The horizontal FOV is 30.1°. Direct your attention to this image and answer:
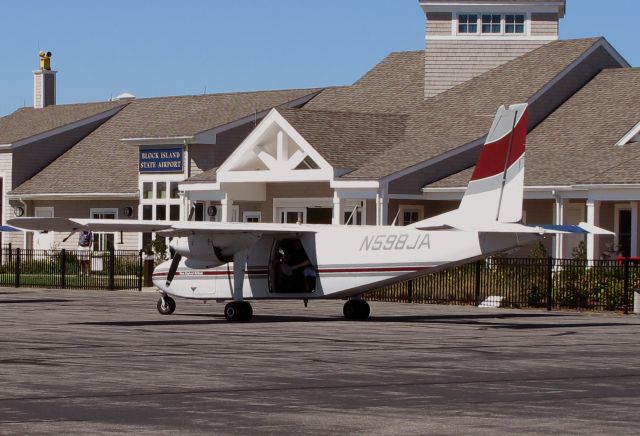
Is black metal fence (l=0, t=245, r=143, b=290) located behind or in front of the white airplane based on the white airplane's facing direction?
in front

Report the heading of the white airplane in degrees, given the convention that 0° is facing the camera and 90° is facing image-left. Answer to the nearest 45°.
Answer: approximately 135°
